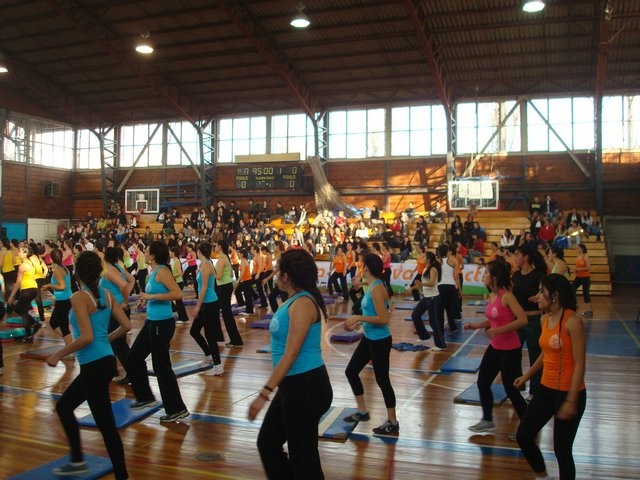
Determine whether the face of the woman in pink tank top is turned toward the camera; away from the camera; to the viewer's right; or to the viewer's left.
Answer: to the viewer's left

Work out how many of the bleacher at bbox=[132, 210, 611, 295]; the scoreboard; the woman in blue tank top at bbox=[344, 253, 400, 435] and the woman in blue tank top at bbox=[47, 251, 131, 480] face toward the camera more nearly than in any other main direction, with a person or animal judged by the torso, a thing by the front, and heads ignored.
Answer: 2

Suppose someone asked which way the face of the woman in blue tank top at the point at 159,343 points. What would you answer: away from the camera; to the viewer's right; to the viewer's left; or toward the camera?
to the viewer's left

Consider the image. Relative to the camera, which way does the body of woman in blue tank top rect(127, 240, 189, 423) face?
to the viewer's left

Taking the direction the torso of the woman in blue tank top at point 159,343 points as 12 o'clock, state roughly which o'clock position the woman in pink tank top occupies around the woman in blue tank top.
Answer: The woman in pink tank top is roughly at 7 o'clock from the woman in blue tank top.

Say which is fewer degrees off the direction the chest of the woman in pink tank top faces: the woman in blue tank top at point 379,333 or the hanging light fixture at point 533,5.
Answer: the woman in blue tank top

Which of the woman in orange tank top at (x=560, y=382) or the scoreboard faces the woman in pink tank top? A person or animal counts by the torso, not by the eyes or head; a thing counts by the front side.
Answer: the scoreboard

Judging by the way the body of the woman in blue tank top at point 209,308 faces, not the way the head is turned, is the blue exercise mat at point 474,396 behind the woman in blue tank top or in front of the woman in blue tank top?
behind

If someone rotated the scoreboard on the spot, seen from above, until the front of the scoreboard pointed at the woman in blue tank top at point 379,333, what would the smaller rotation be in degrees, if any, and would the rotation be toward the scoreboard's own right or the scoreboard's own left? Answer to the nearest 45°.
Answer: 0° — it already faces them

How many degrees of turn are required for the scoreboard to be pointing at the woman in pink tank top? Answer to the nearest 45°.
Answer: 0° — it already faces them
